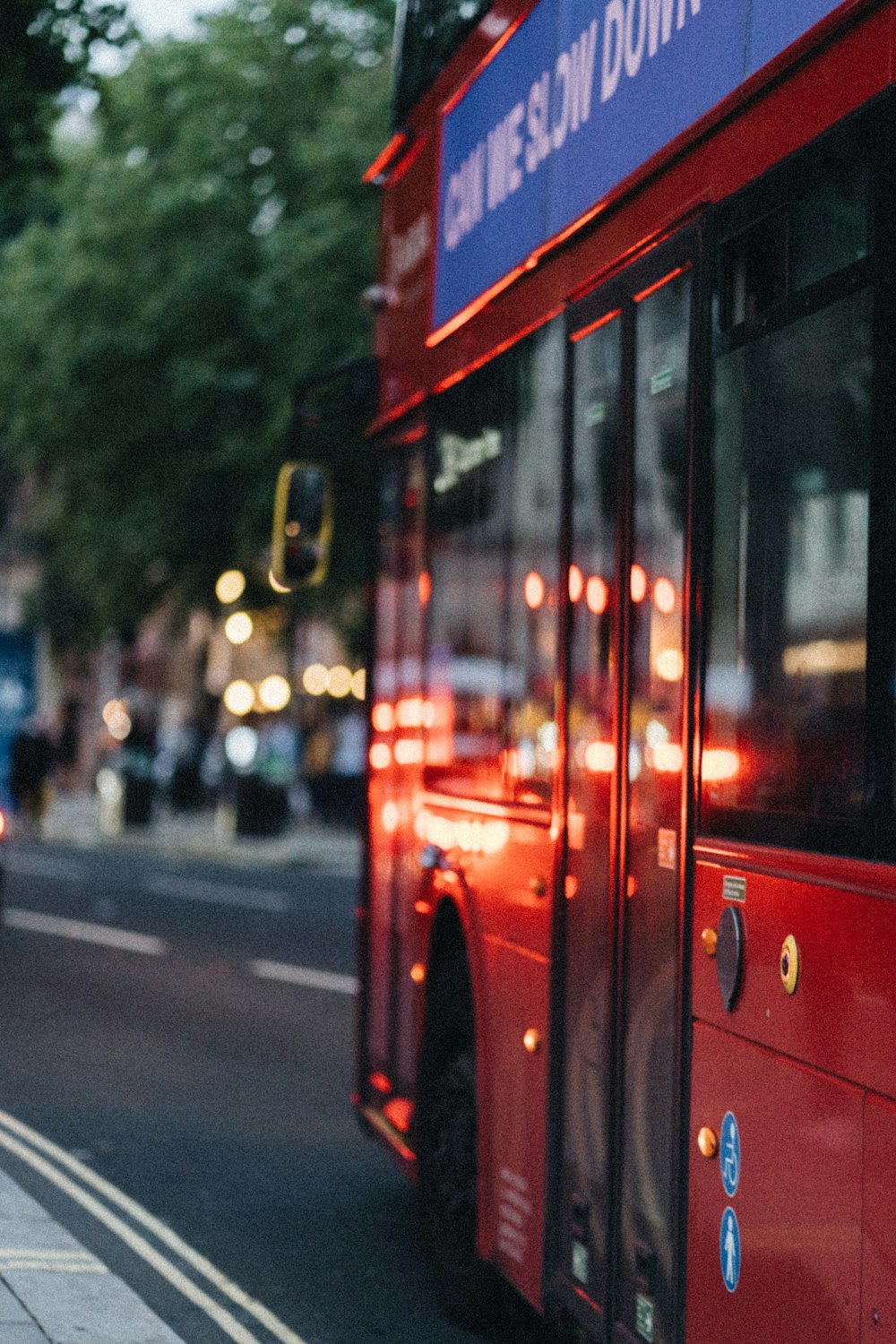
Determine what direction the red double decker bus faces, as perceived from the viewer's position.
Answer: facing away from the viewer and to the left of the viewer

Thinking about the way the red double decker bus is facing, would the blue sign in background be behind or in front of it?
in front

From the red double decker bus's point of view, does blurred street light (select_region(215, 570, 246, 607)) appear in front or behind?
in front
